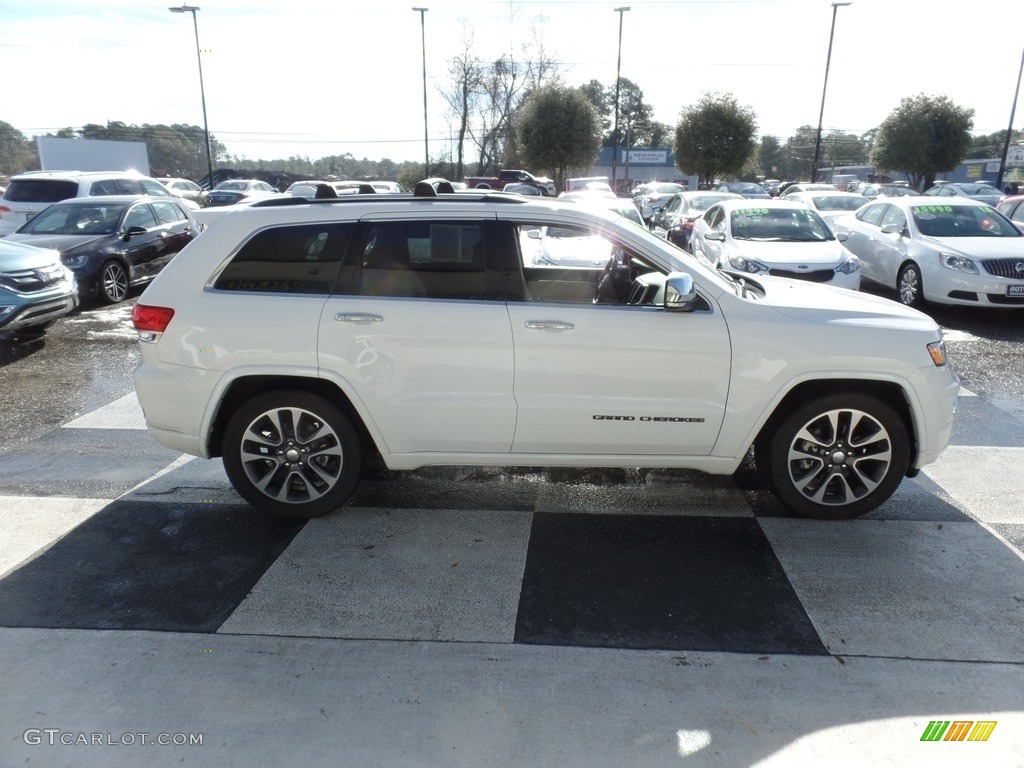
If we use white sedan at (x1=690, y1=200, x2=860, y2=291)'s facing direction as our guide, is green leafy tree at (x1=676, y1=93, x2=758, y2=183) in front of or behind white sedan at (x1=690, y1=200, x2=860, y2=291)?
behind

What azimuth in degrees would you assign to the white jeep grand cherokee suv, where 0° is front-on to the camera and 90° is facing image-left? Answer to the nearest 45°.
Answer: approximately 270°

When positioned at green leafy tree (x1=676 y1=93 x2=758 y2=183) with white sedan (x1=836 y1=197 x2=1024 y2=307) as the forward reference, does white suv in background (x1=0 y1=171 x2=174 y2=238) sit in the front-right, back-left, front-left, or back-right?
front-right

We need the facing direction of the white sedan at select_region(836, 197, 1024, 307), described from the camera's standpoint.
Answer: facing the viewer and to the right of the viewer

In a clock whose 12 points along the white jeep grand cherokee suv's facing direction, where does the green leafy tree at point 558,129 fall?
The green leafy tree is roughly at 9 o'clock from the white jeep grand cherokee suv.

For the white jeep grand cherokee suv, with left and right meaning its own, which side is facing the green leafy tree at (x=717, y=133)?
left

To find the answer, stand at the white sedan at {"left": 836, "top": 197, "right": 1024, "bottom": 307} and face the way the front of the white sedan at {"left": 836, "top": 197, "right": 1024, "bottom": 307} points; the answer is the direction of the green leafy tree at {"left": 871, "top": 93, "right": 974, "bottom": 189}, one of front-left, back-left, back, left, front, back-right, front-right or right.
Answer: back-left

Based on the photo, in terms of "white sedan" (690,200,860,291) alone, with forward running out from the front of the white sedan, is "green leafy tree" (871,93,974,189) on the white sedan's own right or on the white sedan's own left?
on the white sedan's own left

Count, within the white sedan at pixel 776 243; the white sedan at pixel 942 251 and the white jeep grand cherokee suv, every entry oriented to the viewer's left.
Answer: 0

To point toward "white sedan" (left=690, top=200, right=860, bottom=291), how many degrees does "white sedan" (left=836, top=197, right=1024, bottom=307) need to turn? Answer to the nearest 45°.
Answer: approximately 135° to its right

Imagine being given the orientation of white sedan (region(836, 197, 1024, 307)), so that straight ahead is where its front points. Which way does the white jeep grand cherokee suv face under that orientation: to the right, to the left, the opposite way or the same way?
to the left

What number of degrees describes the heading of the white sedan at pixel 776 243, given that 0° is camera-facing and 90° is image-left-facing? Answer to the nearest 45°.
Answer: approximately 315°

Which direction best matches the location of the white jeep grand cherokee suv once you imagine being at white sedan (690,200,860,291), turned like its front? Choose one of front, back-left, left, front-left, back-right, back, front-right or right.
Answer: front-right

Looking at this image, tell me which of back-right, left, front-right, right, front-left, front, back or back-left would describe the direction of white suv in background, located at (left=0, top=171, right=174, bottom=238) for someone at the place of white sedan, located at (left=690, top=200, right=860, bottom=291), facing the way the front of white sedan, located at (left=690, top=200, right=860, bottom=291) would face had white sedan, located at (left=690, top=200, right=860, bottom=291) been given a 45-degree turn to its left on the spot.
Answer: back

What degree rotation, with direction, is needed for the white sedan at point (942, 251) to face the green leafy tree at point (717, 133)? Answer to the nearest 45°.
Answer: approximately 135° to its left

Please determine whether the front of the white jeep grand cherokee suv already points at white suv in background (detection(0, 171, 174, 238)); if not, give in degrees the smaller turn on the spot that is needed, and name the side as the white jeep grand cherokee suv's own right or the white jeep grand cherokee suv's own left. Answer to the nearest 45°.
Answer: approximately 135° to the white jeep grand cherokee suv's own left
